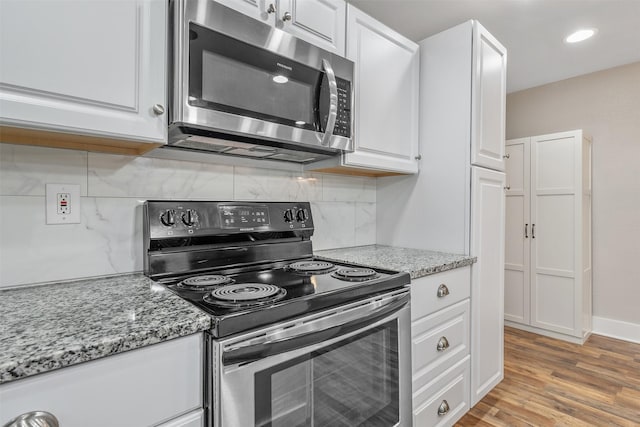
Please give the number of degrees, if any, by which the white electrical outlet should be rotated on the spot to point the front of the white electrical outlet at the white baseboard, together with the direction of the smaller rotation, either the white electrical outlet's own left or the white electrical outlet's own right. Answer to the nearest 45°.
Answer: approximately 90° to the white electrical outlet's own left

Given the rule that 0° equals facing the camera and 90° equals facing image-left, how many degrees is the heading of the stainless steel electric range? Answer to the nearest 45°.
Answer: approximately 315°

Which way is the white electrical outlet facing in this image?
toward the camera

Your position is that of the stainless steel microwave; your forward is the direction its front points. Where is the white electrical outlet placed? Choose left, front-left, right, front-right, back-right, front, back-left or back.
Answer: back-right

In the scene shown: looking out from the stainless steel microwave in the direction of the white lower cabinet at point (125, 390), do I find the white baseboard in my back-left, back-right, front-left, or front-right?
back-left

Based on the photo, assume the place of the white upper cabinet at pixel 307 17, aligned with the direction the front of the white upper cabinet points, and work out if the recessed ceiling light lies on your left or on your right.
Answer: on your left

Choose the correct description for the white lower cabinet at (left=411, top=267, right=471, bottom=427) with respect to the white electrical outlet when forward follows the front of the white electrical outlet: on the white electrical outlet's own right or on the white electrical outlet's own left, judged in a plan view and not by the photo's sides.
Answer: on the white electrical outlet's own left

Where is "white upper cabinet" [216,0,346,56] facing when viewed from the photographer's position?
facing the viewer and to the right of the viewer

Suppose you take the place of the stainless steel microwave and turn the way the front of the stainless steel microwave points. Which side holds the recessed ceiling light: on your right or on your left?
on your left

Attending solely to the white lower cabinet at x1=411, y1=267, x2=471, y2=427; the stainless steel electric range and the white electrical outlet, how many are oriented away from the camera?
0

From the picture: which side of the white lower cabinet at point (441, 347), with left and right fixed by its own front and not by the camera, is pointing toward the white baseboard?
left

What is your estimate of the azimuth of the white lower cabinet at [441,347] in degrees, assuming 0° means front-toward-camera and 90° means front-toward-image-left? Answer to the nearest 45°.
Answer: approximately 315°
